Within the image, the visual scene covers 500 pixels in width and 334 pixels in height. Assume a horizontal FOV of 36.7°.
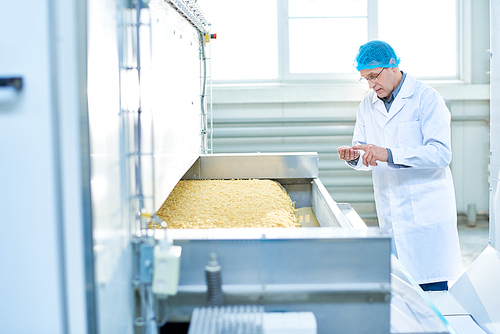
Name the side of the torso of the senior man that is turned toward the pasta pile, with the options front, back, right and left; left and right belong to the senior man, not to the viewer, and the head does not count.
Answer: front

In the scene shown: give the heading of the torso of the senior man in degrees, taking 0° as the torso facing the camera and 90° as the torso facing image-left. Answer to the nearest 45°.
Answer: approximately 45°

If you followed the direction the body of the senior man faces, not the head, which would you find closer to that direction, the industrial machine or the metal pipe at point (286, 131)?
the industrial machine

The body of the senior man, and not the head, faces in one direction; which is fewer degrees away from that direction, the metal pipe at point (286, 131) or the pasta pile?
the pasta pile

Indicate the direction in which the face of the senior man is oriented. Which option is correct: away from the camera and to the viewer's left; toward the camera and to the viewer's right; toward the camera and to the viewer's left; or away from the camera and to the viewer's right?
toward the camera and to the viewer's left

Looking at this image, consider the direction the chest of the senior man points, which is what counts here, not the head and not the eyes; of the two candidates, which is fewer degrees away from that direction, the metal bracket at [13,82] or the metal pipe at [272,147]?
the metal bracket

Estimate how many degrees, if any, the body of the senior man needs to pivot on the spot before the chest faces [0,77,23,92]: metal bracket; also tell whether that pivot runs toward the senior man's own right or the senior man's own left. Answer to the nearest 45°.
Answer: approximately 45° to the senior man's own left
